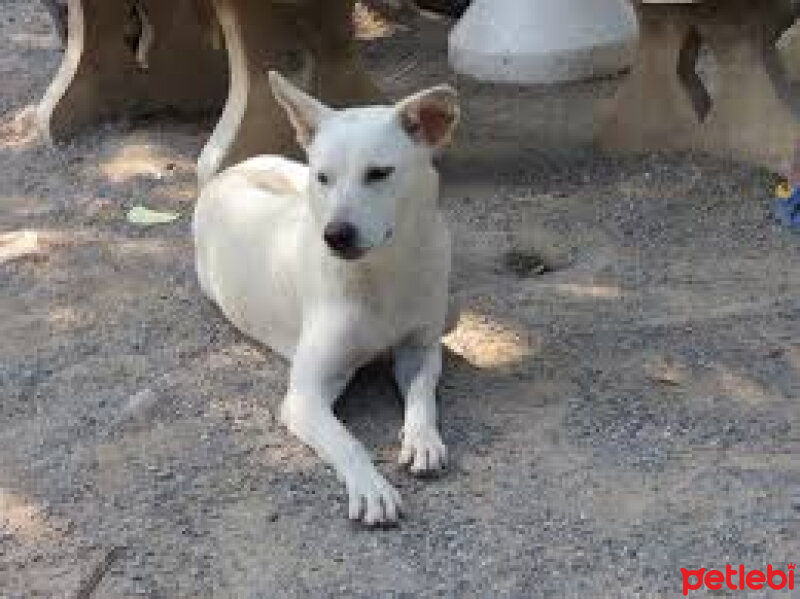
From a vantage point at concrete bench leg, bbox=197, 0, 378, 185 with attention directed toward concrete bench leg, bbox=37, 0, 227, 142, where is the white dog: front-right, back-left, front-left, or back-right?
back-left

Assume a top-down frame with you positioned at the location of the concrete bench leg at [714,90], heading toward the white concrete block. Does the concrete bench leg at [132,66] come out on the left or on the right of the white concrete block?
left

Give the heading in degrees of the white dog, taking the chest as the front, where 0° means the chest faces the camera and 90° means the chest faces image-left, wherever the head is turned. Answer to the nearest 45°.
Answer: approximately 315°

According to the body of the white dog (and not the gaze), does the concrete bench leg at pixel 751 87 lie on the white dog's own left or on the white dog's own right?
on the white dog's own left

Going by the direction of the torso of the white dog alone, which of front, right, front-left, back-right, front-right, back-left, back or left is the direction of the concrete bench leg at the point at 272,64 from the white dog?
back-left

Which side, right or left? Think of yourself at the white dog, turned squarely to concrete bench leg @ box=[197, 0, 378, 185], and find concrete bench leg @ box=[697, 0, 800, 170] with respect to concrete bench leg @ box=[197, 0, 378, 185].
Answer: right
